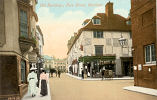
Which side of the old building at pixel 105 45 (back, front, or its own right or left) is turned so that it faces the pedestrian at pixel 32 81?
front

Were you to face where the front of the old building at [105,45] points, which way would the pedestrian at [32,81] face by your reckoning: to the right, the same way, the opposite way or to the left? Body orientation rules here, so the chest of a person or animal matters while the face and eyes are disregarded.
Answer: the opposite way

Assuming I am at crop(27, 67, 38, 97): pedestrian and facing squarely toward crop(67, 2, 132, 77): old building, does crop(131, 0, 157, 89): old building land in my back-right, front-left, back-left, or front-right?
front-right

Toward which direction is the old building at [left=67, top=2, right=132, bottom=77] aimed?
toward the camera

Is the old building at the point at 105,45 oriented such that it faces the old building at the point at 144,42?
yes
